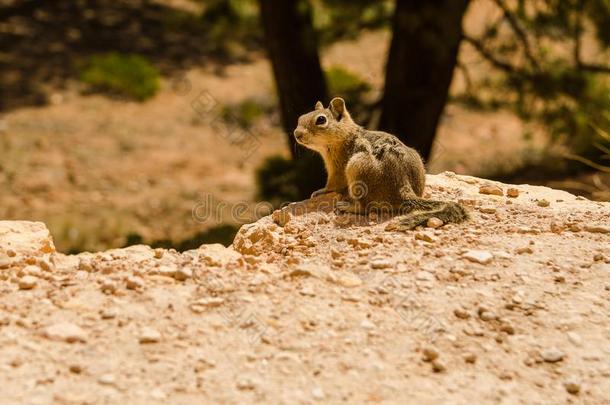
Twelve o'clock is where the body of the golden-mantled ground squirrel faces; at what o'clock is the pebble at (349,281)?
The pebble is roughly at 9 o'clock from the golden-mantled ground squirrel.

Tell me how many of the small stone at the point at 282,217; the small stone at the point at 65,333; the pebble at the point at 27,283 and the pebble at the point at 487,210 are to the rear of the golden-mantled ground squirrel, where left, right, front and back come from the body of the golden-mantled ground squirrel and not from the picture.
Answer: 1

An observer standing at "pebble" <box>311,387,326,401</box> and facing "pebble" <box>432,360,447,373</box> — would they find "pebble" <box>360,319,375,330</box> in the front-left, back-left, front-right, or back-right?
front-left

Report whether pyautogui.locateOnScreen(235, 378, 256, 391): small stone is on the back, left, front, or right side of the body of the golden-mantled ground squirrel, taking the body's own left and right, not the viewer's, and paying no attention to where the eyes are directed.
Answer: left

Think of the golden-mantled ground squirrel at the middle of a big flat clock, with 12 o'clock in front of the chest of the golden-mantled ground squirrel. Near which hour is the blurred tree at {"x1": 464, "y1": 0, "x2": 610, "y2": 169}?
The blurred tree is roughly at 4 o'clock from the golden-mantled ground squirrel.

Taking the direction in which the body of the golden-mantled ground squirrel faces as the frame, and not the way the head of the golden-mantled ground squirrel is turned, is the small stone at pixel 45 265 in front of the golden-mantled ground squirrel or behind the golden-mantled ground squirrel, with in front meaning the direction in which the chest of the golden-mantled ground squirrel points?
in front

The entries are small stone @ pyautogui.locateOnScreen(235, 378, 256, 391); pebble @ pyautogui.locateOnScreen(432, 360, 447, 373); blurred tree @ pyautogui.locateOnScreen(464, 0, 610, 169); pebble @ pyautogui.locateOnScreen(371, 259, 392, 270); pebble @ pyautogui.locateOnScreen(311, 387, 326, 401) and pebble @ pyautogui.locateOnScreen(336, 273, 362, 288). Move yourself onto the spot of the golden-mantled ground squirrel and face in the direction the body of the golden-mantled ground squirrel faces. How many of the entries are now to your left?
5

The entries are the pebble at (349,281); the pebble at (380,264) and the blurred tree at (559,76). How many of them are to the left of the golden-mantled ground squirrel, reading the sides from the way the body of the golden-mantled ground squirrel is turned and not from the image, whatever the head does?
2

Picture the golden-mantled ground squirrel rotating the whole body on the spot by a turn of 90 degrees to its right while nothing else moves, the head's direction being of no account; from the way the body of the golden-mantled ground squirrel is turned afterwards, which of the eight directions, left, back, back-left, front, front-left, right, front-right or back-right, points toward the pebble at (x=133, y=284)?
back-left

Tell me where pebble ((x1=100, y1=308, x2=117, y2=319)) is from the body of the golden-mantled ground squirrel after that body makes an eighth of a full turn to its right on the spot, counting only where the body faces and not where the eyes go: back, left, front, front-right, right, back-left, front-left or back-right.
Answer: left

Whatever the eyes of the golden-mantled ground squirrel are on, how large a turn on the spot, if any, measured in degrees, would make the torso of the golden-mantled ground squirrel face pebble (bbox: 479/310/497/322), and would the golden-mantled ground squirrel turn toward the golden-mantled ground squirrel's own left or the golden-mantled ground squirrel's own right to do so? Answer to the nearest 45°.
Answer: approximately 135° to the golden-mantled ground squirrel's own left

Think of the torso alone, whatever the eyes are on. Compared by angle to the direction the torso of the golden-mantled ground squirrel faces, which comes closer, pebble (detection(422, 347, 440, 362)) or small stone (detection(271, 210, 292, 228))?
the small stone

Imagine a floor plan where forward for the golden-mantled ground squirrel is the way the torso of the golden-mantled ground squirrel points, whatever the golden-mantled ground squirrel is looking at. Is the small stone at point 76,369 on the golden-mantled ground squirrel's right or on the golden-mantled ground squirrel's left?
on the golden-mantled ground squirrel's left

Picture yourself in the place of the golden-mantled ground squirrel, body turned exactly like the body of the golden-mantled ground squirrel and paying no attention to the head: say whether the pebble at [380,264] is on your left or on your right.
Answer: on your left

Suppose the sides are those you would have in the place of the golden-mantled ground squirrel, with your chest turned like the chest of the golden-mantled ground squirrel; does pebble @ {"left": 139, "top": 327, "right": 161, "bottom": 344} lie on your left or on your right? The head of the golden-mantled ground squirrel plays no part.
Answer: on your left

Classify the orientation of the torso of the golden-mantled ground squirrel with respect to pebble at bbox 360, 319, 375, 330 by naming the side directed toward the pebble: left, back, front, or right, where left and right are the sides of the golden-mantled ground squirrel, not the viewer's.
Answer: left

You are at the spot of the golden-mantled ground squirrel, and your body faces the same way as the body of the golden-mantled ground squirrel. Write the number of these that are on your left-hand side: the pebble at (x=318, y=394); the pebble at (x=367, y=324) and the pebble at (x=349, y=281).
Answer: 3

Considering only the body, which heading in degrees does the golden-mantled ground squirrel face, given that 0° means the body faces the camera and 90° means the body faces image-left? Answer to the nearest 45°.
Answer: approximately 90°

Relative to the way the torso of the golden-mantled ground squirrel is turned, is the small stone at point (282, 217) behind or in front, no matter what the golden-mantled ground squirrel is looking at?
in front
